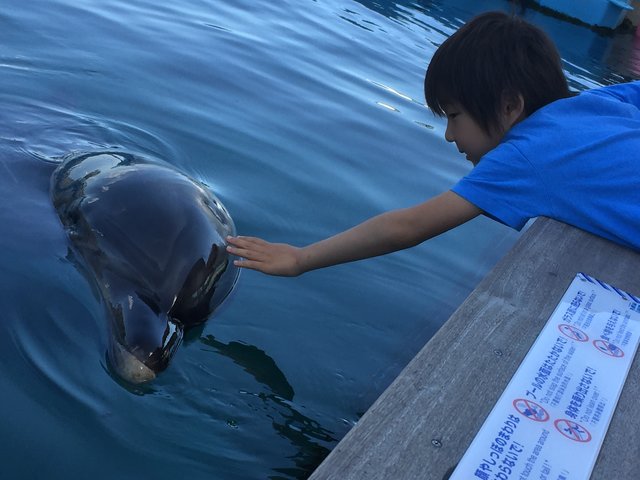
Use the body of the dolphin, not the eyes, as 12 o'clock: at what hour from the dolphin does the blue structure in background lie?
The blue structure in background is roughly at 7 o'clock from the dolphin.

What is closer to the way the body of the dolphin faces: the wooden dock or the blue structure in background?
the wooden dock

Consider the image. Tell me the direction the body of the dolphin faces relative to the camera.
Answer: toward the camera

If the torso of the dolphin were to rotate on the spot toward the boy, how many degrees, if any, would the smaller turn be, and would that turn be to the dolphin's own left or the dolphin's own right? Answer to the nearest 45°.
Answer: approximately 90° to the dolphin's own left

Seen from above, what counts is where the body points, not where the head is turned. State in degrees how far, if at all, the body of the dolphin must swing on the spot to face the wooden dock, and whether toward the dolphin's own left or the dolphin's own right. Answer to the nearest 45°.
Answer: approximately 45° to the dolphin's own left

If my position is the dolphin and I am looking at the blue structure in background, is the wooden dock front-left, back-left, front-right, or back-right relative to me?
back-right

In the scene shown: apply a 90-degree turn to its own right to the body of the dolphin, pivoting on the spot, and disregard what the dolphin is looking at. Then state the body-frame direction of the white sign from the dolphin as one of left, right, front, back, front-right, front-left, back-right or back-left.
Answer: back-left
